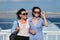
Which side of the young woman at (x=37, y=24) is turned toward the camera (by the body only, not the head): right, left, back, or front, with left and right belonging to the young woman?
front

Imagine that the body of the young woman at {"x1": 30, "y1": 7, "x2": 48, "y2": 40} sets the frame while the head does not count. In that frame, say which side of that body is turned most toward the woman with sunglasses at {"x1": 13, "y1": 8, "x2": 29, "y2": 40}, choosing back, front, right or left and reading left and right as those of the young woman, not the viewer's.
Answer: right
